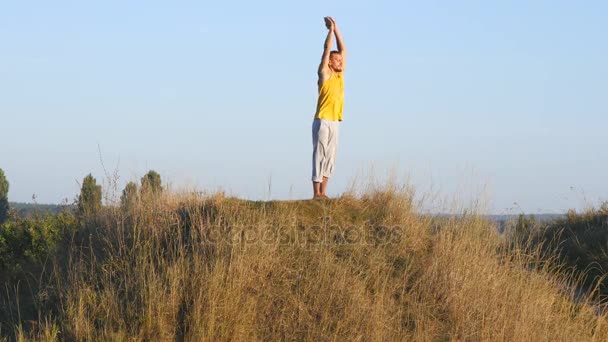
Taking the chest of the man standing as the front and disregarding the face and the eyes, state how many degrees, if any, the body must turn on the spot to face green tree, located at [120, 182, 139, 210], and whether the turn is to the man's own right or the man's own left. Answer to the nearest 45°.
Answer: approximately 135° to the man's own left

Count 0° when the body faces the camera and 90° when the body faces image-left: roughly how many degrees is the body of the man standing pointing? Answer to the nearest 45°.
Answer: approximately 315°
